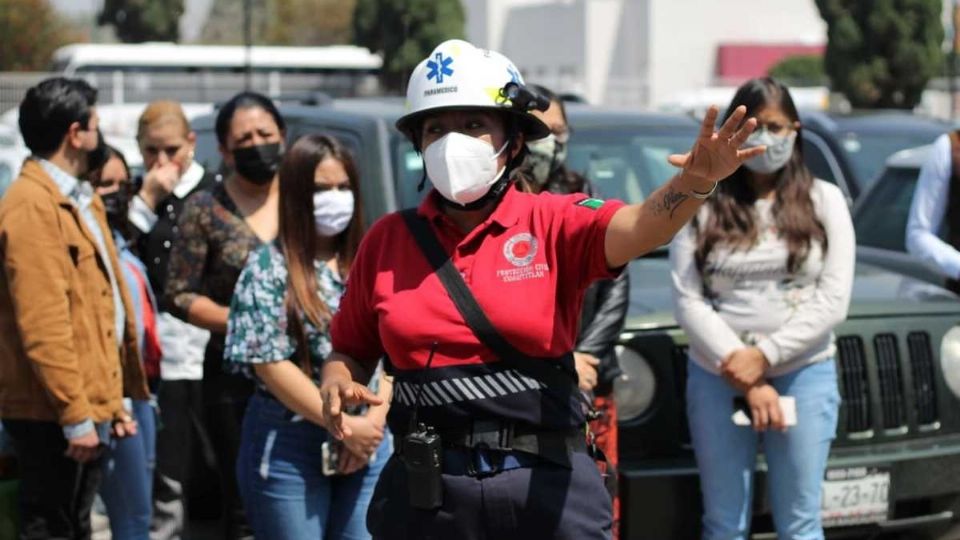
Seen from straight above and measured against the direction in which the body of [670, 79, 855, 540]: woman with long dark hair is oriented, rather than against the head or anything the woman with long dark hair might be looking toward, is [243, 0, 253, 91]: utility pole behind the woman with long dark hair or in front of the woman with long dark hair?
behind

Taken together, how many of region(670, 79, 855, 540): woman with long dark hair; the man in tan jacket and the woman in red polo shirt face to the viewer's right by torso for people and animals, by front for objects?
1

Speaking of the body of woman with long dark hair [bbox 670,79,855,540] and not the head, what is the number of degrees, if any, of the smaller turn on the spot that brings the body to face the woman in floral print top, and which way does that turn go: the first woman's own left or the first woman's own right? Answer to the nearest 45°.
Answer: approximately 45° to the first woman's own right

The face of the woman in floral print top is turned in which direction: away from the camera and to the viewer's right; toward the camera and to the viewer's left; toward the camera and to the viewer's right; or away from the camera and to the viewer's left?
toward the camera and to the viewer's right

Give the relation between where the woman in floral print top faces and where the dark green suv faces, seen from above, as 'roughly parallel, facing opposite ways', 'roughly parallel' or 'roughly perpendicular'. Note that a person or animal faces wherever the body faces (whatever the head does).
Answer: roughly parallel

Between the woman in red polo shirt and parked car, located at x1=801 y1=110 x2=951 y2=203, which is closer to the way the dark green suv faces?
the woman in red polo shirt

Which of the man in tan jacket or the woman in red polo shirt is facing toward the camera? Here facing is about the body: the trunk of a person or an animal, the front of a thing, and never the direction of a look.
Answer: the woman in red polo shirt

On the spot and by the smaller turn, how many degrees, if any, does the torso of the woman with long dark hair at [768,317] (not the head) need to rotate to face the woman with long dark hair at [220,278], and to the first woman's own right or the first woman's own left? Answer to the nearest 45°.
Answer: approximately 90° to the first woman's own right

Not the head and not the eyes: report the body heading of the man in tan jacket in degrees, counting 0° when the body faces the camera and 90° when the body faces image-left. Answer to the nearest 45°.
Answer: approximately 270°

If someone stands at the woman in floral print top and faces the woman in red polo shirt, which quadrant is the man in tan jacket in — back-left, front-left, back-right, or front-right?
back-right

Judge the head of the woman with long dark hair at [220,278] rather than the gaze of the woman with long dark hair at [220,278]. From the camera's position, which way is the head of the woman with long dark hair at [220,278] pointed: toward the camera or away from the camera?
toward the camera

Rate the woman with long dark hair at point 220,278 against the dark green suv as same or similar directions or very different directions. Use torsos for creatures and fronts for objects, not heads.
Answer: same or similar directions

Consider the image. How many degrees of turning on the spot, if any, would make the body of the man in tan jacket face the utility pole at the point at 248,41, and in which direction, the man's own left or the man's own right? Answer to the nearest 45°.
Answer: approximately 90° to the man's own left

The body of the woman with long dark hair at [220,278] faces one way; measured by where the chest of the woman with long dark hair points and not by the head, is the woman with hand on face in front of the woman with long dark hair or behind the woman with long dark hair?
behind

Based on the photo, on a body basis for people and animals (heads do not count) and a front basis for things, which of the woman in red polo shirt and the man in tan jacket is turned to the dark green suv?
the man in tan jacket

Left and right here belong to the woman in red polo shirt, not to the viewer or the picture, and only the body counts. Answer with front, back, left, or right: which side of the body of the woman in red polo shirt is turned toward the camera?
front

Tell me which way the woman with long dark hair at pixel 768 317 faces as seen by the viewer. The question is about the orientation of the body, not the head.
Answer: toward the camera

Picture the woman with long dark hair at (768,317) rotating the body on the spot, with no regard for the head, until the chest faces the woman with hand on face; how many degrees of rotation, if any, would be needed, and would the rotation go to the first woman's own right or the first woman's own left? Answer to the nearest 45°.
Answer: approximately 90° to the first woman's own right

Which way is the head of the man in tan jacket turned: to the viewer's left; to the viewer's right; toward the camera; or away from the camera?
to the viewer's right

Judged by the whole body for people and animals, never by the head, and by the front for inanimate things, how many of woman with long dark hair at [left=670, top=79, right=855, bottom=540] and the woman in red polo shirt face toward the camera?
2
